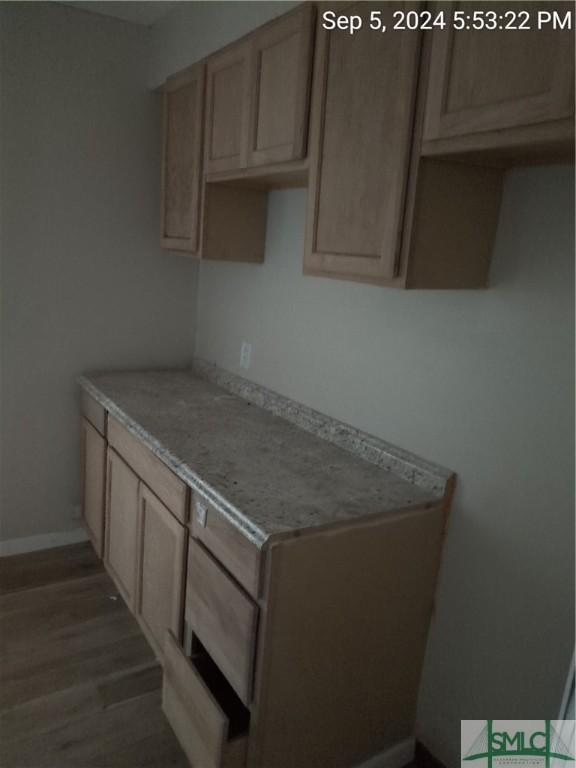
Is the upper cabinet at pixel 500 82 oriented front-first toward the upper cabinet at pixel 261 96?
no

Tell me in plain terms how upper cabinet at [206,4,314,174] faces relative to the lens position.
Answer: facing the viewer and to the left of the viewer

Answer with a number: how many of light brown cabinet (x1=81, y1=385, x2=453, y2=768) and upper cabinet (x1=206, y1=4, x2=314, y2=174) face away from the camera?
0

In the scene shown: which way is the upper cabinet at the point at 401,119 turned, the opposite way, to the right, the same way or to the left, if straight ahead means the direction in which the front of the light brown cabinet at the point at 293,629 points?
the same way

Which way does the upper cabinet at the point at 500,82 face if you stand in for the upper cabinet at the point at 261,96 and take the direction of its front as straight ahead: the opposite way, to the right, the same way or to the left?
the same way

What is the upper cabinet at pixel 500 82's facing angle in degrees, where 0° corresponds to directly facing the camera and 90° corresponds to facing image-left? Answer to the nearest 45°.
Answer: approximately 45°

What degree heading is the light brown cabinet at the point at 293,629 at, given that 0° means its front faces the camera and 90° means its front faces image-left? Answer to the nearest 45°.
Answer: approximately 45°

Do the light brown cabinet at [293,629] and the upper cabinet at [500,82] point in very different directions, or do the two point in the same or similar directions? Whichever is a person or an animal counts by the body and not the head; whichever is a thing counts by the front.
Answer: same or similar directions

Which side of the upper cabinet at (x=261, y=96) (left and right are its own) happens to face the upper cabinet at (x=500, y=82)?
left

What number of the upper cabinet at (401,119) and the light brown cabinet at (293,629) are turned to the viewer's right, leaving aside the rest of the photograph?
0

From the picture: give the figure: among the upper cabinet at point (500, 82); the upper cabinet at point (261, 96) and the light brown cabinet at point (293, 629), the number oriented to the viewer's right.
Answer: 0
